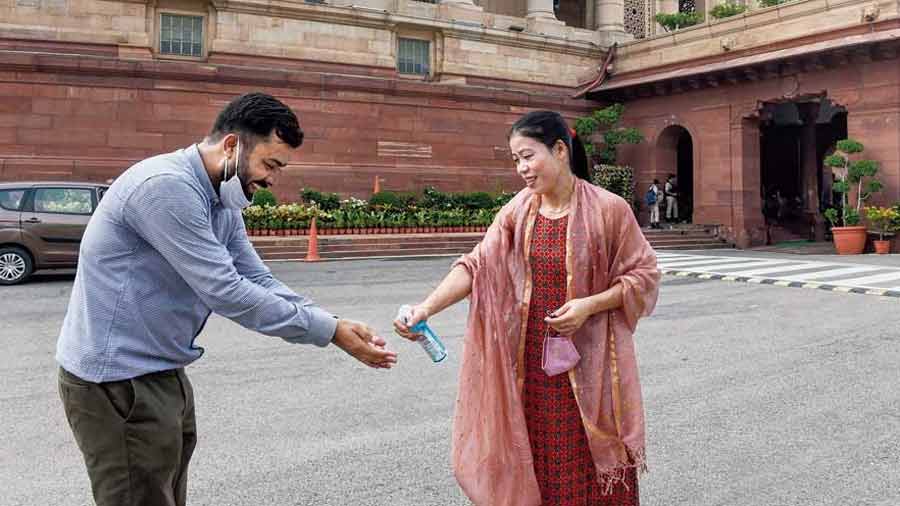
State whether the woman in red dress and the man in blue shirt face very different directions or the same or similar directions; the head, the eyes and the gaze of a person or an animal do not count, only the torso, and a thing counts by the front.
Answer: very different directions

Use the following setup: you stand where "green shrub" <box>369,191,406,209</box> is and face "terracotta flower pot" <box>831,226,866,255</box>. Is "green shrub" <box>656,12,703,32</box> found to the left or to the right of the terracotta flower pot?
left

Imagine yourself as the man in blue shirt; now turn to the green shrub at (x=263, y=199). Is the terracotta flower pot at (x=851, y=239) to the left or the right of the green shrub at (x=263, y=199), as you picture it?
right

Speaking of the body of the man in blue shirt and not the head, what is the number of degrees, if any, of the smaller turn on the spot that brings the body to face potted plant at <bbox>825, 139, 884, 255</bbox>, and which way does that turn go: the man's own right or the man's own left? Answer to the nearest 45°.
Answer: approximately 45° to the man's own left

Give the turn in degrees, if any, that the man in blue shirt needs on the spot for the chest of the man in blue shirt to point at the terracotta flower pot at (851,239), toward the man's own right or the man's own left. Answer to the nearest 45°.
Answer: approximately 45° to the man's own left

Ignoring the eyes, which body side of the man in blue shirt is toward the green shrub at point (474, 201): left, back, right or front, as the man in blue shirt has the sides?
left

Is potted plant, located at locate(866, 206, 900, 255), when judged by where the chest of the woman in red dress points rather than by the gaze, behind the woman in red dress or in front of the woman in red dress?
behind

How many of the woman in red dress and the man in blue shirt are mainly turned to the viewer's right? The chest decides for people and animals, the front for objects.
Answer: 1

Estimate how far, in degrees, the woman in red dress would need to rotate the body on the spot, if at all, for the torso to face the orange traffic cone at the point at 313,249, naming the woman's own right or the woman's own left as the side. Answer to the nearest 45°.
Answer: approximately 135° to the woman's own right

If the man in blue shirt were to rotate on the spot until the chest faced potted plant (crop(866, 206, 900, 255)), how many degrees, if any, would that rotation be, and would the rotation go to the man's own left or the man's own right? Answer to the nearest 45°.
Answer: approximately 45° to the man's own left

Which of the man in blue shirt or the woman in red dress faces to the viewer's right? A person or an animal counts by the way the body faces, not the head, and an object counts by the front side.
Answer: the man in blue shirt

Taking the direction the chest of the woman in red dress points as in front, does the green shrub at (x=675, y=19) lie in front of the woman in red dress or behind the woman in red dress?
behind

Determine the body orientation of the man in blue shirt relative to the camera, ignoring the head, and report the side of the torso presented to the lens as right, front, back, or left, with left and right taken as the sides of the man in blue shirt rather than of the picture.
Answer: right

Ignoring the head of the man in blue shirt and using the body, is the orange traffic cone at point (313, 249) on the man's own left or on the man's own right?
on the man's own left
